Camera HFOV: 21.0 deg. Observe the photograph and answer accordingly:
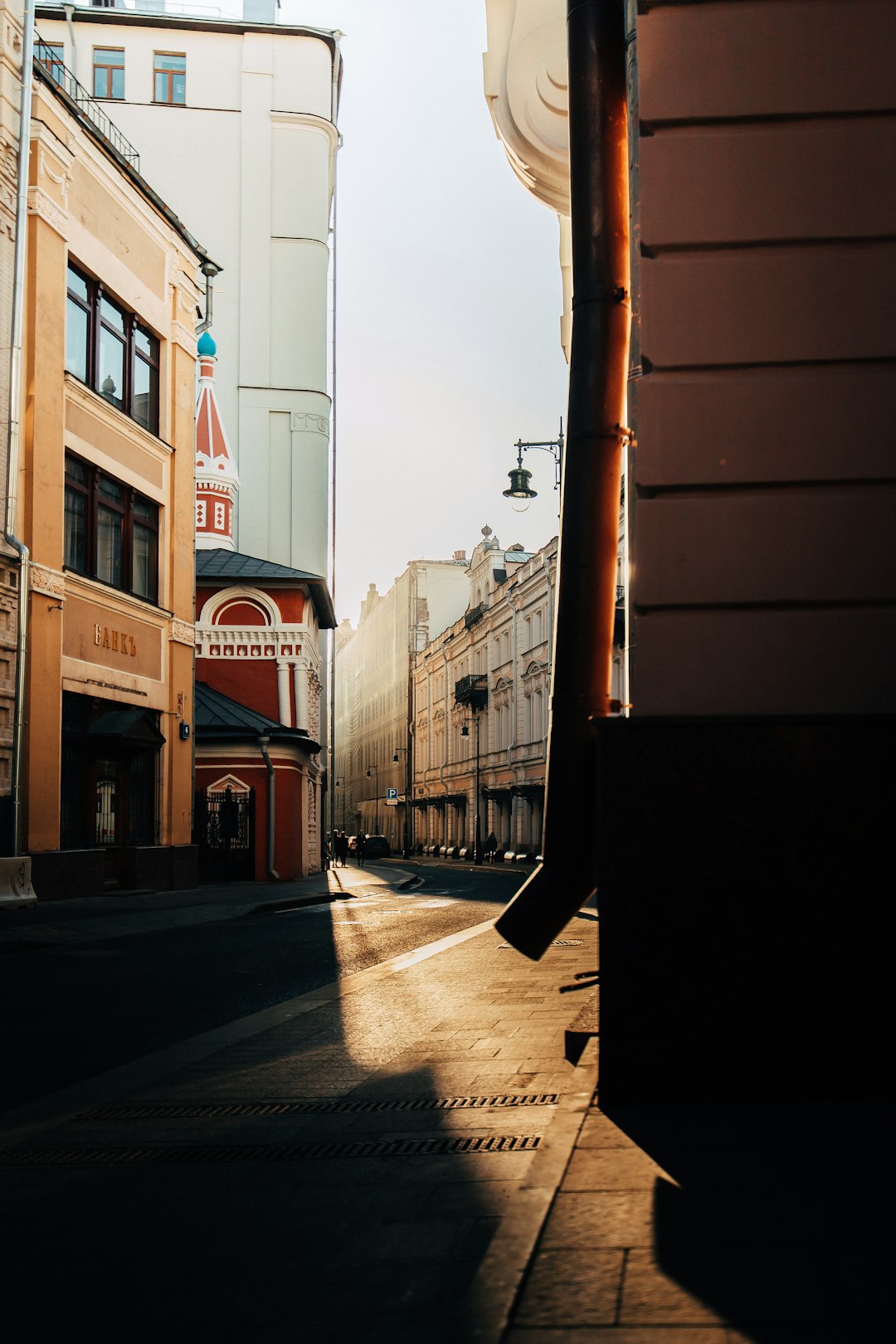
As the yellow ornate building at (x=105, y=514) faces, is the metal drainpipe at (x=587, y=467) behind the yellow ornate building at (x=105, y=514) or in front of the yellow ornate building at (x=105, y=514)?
in front

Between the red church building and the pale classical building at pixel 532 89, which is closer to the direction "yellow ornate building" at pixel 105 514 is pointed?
the pale classical building

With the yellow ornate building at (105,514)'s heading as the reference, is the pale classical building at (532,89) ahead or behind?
ahead

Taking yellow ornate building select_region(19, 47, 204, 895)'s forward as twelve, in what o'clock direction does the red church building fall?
The red church building is roughly at 8 o'clock from the yellow ornate building.

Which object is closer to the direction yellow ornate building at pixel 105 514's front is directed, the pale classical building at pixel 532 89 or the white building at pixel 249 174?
the pale classical building

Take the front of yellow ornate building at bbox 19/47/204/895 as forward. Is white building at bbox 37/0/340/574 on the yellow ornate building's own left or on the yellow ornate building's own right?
on the yellow ornate building's own left
